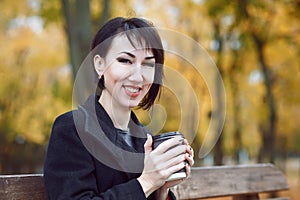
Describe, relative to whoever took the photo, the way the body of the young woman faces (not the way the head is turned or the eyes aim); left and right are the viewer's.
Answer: facing the viewer and to the right of the viewer
